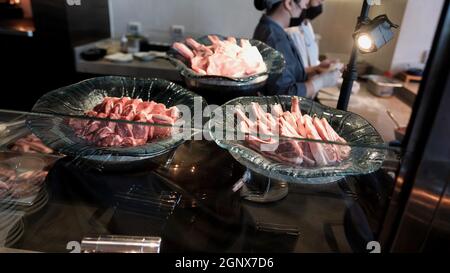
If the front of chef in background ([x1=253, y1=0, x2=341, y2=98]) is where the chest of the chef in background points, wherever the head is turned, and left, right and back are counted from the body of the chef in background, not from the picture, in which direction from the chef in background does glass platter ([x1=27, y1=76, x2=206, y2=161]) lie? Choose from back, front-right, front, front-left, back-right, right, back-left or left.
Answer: back-right

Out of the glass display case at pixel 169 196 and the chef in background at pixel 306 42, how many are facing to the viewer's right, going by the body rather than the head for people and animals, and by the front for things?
1

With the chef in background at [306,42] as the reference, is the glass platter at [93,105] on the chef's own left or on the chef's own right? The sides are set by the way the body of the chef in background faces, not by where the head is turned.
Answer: on the chef's own right

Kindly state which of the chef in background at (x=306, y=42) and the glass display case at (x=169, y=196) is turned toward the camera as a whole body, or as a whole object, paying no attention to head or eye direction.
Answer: the glass display case

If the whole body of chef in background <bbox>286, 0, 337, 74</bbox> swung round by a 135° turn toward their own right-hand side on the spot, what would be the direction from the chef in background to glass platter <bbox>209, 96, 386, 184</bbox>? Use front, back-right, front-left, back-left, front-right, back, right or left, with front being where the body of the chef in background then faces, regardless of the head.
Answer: front-left

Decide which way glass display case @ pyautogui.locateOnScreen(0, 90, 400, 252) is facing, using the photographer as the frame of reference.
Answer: facing the viewer

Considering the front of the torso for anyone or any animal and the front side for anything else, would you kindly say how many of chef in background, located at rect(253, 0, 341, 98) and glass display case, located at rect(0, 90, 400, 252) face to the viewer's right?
1

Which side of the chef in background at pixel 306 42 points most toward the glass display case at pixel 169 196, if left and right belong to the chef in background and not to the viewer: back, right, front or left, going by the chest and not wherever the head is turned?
right

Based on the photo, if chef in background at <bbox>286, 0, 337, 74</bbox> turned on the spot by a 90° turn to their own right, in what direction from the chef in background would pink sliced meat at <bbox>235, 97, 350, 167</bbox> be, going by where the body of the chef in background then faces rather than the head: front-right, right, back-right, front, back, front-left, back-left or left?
front

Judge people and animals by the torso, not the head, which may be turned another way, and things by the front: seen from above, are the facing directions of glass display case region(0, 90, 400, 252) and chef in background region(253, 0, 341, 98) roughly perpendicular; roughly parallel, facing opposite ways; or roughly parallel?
roughly perpendicular

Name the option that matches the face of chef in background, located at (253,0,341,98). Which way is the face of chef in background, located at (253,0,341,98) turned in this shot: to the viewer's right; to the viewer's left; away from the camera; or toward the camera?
to the viewer's right

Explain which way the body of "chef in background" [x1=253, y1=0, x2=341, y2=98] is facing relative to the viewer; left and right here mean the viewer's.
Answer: facing to the right of the viewer

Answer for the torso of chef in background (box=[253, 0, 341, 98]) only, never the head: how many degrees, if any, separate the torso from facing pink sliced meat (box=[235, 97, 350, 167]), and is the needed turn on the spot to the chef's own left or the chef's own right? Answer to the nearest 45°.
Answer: approximately 90° to the chef's own right

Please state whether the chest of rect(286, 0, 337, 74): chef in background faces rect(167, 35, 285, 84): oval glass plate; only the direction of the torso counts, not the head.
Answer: no

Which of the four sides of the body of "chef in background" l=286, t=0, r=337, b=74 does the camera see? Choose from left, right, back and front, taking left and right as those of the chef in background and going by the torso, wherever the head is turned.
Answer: right

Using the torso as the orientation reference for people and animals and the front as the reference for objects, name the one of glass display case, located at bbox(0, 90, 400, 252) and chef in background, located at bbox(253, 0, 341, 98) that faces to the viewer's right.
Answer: the chef in background
